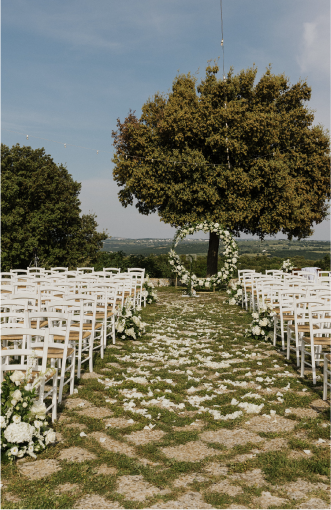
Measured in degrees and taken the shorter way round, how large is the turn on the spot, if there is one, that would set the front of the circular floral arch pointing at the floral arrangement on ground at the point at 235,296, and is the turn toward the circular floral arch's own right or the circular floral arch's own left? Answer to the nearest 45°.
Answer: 0° — it already faces it

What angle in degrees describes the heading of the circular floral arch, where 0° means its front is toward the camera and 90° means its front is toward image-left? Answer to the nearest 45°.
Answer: approximately 0°

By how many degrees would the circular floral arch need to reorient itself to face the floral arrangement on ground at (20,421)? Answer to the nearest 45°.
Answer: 0° — it already faces it

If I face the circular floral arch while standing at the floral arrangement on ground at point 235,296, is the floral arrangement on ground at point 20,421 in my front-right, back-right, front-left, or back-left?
back-left

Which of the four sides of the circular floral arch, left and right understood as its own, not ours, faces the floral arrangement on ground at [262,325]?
front

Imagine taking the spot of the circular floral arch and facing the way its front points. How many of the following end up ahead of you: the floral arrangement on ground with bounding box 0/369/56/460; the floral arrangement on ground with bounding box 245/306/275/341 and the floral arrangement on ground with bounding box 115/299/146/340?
3

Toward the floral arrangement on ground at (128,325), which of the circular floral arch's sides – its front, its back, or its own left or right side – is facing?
front
